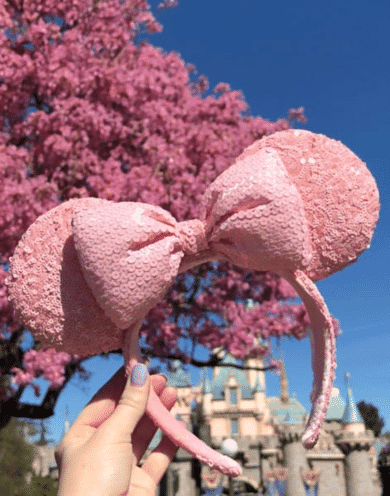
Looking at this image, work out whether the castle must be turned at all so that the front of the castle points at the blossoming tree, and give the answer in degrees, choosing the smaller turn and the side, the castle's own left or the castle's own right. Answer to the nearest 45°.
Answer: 0° — it already faces it

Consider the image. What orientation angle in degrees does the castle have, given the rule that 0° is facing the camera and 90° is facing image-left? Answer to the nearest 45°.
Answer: approximately 0°
